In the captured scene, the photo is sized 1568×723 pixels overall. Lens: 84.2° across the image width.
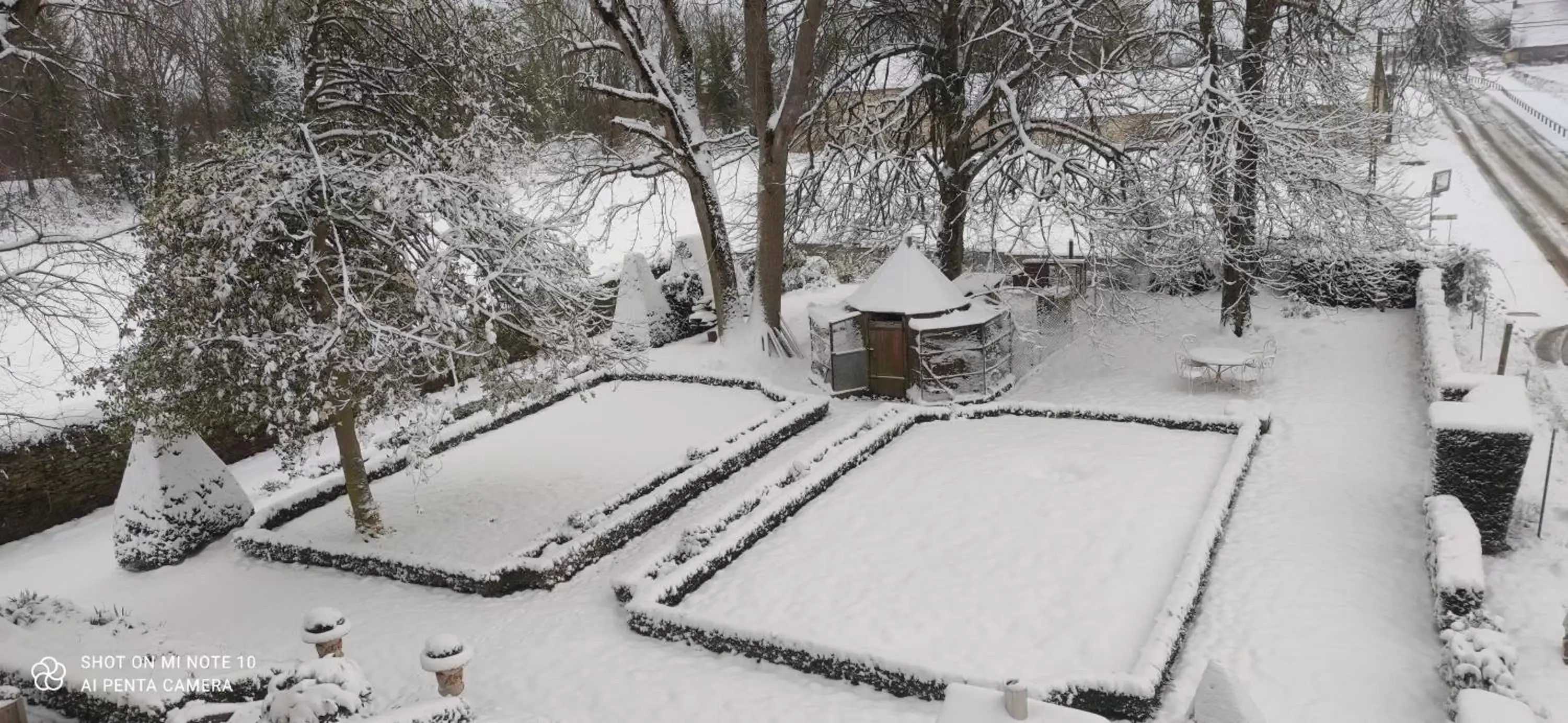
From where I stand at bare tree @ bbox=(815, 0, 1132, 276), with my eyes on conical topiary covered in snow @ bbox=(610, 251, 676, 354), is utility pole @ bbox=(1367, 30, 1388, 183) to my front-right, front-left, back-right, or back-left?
back-right

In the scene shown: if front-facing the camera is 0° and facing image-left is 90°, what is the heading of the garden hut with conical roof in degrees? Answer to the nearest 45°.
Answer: approximately 0°

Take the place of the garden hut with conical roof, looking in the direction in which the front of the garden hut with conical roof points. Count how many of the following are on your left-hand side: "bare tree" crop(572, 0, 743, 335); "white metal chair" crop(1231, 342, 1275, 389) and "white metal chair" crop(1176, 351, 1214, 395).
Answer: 2

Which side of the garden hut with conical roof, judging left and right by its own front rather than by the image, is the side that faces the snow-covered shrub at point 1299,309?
left

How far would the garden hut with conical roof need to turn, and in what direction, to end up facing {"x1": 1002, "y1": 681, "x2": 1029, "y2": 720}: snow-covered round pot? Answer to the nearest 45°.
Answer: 0° — it already faces it

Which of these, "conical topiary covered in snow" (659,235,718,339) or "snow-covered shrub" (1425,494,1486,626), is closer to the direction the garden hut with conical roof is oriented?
the snow-covered shrub

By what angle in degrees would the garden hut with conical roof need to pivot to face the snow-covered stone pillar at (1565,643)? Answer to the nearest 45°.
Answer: approximately 45° to its left

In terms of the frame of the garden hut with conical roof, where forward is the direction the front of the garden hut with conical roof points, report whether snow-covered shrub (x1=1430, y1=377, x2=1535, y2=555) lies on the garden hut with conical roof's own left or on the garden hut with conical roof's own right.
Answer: on the garden hut with conical roof's own left

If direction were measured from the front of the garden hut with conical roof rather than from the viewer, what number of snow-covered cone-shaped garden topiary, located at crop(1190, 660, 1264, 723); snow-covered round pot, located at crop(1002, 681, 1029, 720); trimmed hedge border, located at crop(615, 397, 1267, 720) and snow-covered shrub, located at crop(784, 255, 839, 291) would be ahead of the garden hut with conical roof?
3

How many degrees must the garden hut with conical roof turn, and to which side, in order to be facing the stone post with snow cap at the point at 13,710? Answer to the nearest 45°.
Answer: approximately 45° to its right

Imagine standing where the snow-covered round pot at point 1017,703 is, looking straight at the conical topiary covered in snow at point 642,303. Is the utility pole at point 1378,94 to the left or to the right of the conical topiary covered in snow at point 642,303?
right

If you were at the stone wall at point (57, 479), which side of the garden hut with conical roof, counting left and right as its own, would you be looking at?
right

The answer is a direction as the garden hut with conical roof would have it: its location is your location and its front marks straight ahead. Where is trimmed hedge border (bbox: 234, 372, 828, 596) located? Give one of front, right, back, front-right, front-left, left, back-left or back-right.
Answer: front-right

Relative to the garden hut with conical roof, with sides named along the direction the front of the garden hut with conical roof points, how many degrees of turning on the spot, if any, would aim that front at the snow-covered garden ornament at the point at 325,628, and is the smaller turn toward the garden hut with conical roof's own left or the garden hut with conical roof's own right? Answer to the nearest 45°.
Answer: approximately 45° to the garden hut with conical roof's own right
